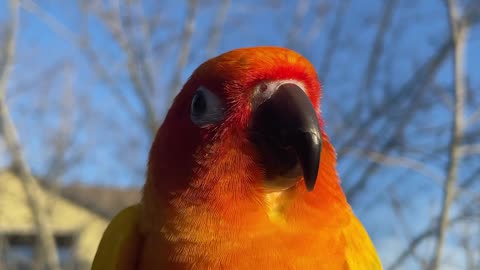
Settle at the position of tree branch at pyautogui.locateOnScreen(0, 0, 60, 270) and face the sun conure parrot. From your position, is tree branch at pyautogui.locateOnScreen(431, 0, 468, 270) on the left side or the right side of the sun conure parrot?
left

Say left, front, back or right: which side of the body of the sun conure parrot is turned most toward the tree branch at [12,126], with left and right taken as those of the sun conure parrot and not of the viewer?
back

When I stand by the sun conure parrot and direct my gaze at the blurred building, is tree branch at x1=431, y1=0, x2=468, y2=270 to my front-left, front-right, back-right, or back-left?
front-right

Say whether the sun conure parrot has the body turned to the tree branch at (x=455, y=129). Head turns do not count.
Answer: no

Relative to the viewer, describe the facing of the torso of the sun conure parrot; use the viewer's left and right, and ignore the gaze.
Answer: facing the viewer and to the right of the viewer

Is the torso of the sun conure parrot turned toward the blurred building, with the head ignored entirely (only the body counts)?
no
